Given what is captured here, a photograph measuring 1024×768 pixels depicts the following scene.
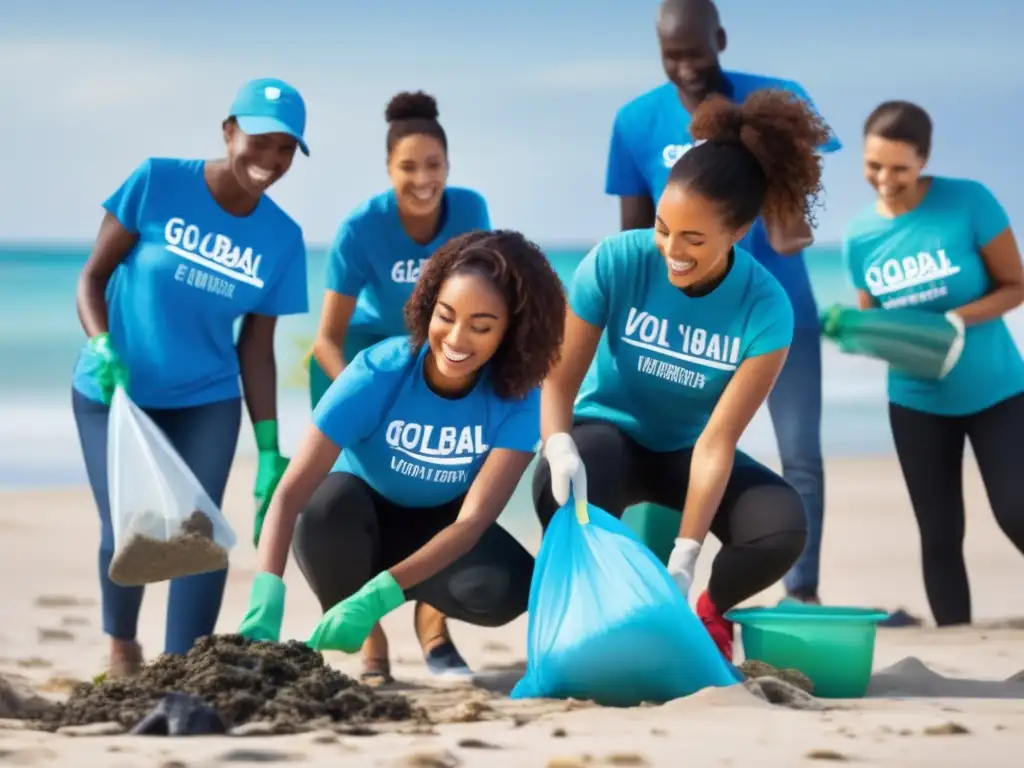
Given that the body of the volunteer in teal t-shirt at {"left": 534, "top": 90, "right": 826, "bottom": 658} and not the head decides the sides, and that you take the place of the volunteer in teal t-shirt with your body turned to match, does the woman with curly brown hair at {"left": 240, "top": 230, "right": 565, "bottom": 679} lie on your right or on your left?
on your right

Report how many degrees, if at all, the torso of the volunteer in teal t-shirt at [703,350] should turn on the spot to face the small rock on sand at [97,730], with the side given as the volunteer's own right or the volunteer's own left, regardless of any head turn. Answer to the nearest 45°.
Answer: approximately 45° to the volunteer's own right

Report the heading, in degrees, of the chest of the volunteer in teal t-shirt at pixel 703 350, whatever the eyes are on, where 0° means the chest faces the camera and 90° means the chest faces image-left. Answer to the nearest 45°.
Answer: approximately 0°

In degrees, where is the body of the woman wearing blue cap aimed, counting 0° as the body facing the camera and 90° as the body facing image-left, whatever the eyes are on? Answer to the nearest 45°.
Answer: approximately 0°

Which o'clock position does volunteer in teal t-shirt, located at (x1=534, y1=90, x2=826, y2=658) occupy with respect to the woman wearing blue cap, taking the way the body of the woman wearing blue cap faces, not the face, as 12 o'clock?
The volunteer in teal t-shirt is roughly at 10 o'clock from the woman wearing blue cap.

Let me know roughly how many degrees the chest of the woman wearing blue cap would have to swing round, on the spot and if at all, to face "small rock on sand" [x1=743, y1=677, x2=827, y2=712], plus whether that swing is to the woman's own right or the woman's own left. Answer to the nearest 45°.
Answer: approximately 45° to the woman's own left
